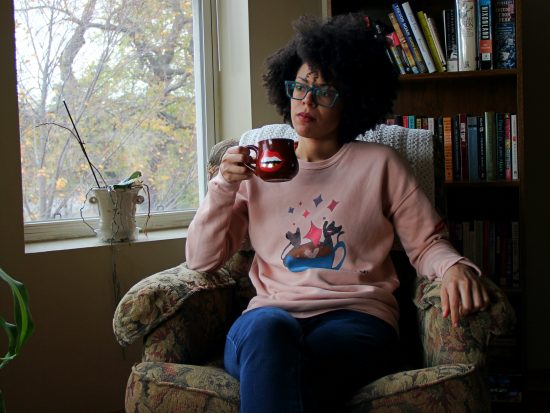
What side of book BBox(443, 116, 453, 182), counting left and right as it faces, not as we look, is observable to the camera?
right

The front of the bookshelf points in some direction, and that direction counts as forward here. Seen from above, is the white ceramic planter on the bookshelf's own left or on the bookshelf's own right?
on the bookshelf's own right

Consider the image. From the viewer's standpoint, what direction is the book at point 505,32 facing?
to the viewer's right

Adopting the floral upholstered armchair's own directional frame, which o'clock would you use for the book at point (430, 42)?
The book is roughly at 7 o'clock from the floral upholstered armchair.

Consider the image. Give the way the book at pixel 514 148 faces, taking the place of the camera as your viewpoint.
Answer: facing to the right of the viewer

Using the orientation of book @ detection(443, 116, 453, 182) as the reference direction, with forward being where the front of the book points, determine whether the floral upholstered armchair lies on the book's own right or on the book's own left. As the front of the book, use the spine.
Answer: on the book's own right
